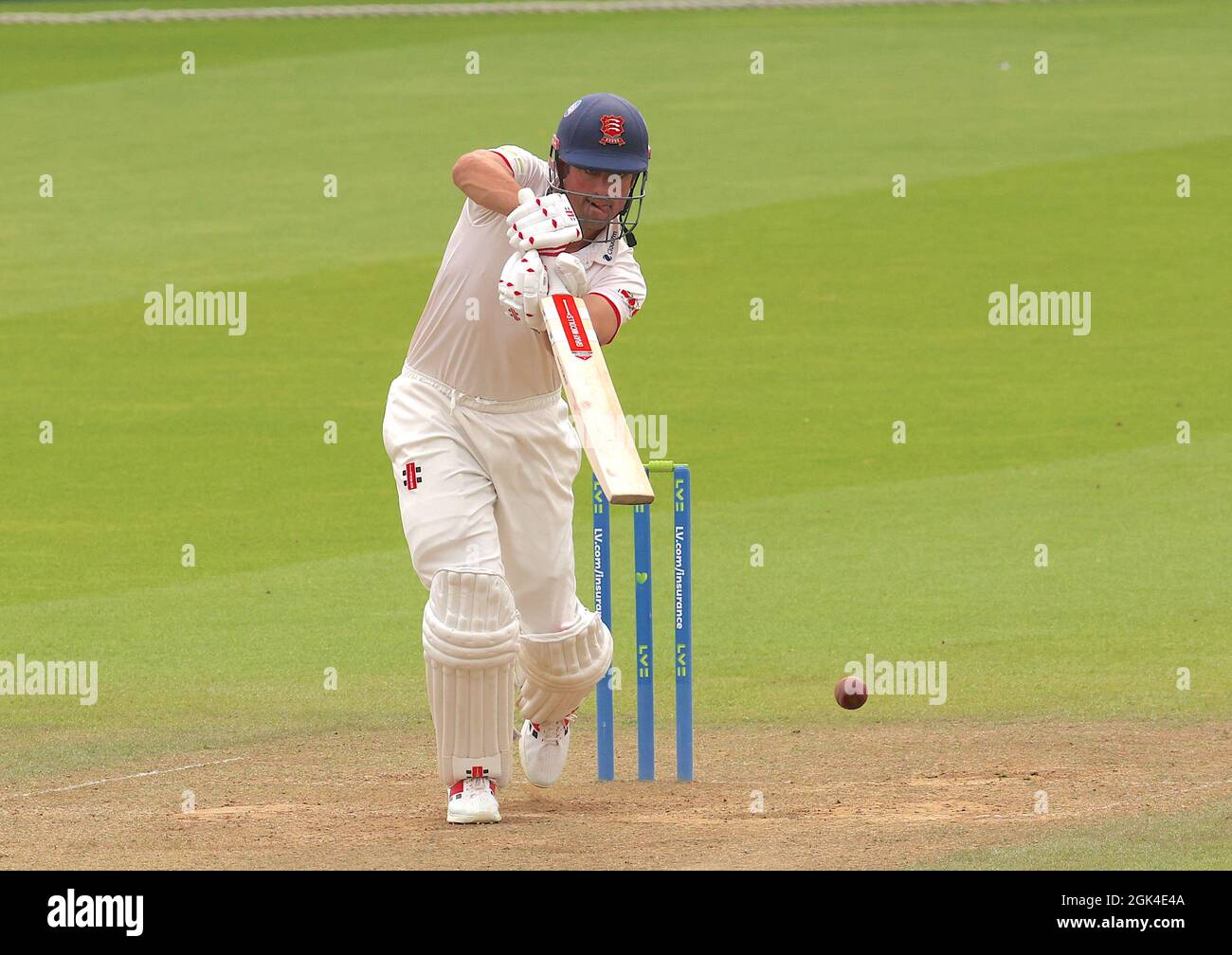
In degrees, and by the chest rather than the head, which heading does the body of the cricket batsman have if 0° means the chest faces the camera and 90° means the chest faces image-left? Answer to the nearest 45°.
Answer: approximately 0°

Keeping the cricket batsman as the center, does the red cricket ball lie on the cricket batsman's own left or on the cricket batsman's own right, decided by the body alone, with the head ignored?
on the cricket batsman's own left
